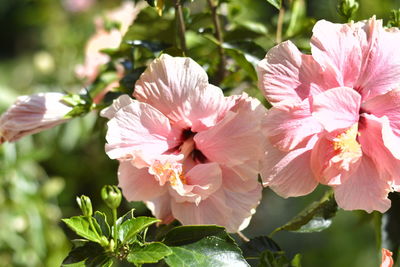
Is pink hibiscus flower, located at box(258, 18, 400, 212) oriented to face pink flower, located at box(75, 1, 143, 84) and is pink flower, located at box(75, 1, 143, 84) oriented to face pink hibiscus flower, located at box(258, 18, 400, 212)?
no

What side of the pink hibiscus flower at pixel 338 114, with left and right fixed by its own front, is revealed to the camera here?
front

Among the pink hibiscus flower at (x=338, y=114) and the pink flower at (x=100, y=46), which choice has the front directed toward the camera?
the pink hibiscus flower

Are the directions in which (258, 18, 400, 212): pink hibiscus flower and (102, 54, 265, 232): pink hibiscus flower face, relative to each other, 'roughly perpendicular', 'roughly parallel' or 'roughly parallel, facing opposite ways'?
roughly parallel

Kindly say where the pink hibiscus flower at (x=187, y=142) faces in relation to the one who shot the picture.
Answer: facing the viewer
